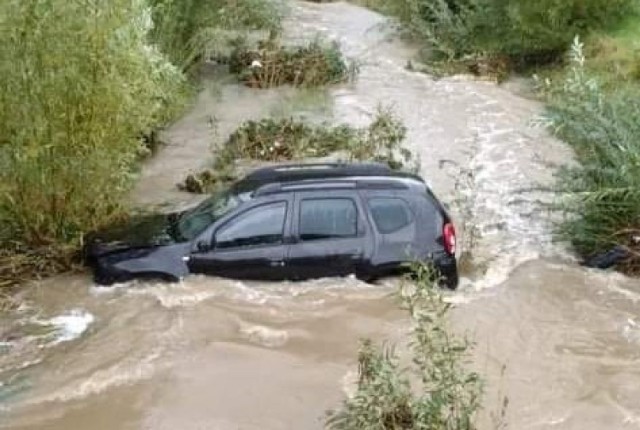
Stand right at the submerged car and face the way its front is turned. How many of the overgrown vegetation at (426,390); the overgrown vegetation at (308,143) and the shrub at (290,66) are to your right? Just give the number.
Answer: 2

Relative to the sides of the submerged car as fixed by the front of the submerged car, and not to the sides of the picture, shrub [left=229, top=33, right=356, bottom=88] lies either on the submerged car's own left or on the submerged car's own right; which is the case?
on the submerged car's own right

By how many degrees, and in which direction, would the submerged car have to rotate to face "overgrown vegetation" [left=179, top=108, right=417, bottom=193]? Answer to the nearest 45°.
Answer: approximately 90° to its right

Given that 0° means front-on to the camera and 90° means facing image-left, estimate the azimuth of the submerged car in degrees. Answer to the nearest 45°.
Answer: approximately 90°

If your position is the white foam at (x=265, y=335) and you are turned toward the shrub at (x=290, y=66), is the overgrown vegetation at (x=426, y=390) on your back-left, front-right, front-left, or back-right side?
back-right

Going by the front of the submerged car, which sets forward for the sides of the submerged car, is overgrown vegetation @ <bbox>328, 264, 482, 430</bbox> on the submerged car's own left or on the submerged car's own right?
on the submerged car's own left
